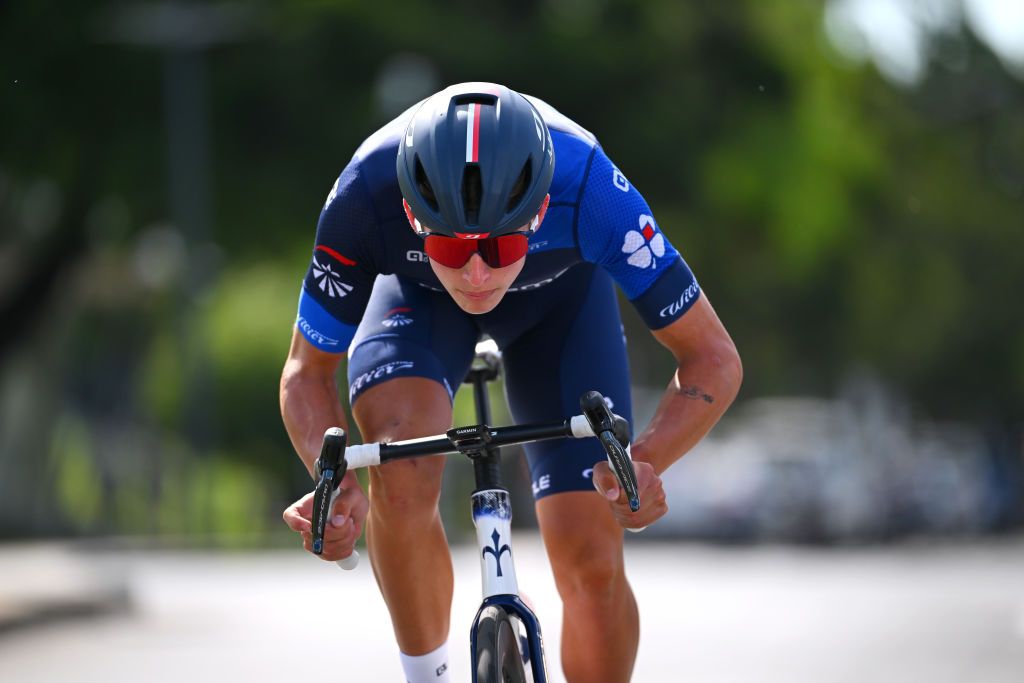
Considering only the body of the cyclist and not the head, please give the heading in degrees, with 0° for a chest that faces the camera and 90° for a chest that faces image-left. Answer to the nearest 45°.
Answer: approximately 0°

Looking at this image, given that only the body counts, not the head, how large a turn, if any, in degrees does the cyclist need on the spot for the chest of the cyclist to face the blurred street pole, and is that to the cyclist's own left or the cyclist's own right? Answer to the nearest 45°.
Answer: approximately 180°

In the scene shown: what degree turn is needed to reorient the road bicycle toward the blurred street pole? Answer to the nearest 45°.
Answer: approximately 180°
